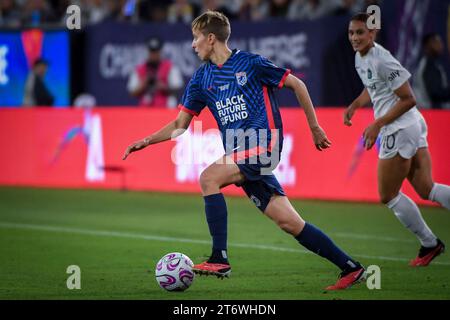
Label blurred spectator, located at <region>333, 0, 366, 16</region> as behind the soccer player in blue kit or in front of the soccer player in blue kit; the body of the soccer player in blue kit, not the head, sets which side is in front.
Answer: behind

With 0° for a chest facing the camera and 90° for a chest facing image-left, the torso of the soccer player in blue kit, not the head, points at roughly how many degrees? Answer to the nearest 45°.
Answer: approximately 45°

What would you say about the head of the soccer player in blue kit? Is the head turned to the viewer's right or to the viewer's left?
to the viewer's left

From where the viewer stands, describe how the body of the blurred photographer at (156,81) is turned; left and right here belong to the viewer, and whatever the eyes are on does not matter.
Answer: facing the viewer

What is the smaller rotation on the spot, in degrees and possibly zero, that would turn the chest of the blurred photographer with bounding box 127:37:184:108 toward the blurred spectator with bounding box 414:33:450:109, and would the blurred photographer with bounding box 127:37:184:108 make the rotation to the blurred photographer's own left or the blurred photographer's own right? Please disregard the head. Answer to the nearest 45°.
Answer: approximately 45° to the blurred photographer's own left

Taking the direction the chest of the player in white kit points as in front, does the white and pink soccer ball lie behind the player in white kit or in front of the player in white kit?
in front

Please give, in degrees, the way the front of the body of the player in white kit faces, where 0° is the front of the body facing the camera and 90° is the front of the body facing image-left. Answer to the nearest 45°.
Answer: approximately 45°

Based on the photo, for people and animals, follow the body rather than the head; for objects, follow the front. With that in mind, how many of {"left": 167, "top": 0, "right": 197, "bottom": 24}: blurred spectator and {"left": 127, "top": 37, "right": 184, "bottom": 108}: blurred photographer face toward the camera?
2

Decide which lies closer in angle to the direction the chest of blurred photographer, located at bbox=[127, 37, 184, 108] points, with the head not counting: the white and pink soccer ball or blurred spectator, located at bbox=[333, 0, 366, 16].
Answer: the white and pink soccer ball

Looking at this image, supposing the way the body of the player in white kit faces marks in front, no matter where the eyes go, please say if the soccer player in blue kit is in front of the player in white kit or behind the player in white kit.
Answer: in front

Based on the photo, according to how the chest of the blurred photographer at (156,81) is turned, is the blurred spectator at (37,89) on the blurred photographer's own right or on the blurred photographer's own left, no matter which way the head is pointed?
on the blurred photographer's own right

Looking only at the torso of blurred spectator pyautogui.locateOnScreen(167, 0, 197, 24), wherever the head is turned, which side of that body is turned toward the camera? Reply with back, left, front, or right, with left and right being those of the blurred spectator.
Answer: front

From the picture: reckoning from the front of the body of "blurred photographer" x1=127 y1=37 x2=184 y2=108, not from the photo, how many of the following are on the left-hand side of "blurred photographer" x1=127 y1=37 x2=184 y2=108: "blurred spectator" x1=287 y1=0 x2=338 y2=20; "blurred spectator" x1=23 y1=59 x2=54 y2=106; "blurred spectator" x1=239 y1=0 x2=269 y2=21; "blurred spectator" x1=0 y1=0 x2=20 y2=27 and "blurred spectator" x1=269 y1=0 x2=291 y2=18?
3

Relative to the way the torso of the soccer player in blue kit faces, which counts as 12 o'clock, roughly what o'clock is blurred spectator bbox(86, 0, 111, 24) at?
The blurred spectator is roughly at 4 o'clock from the soccer player in blue kit.

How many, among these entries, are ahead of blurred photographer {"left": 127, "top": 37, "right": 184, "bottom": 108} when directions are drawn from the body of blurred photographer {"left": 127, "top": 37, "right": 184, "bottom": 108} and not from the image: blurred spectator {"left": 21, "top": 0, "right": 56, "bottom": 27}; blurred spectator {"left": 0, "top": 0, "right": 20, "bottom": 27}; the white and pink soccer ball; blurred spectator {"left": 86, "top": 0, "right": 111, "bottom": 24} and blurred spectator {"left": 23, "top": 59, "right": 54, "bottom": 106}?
1
